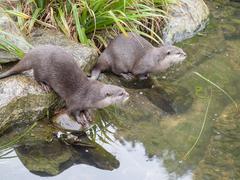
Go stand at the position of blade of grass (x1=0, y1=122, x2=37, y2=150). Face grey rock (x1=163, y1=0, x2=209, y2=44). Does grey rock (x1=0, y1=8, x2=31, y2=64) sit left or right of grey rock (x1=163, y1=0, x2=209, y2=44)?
left

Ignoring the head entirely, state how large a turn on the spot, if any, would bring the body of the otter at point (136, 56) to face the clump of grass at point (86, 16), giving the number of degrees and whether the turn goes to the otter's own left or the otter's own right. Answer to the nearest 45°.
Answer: approximately 135° to the otter's own left

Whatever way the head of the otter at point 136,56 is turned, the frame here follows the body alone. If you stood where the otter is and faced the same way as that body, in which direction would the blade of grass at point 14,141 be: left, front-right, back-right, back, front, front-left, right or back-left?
back-right

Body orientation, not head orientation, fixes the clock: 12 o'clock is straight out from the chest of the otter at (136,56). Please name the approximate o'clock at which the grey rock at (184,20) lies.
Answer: The grey rock is roughly at 10 o'clock from the otter.

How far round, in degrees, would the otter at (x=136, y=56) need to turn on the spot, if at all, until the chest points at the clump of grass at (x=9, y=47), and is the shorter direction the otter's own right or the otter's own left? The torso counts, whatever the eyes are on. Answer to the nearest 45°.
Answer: approximately 135° to the otter's own right

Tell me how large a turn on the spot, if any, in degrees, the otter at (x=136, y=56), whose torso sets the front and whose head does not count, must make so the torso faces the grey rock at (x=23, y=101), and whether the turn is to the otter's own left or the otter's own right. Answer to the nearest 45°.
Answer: approximately 135° to the otter's own right

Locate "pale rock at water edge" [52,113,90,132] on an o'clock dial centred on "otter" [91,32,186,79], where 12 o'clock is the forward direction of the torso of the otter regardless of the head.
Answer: The pale rock at water edge is roughly at 4 o'clock from the otter.

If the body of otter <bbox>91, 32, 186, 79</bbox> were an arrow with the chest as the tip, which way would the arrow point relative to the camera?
to the viewer's right

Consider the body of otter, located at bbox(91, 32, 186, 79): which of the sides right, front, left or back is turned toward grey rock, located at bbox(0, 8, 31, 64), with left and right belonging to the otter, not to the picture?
back
